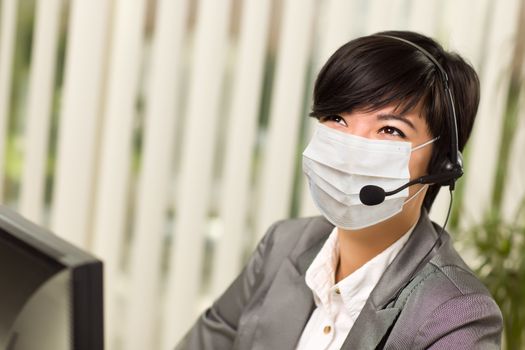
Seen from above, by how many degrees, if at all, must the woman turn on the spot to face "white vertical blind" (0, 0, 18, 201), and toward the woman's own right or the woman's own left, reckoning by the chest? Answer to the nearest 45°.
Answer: approximately 90° to the woman's own right

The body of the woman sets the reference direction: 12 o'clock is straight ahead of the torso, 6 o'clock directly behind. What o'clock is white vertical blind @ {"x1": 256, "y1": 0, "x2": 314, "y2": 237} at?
The white vertical blind is roughly at 4 o'clock from the woman.

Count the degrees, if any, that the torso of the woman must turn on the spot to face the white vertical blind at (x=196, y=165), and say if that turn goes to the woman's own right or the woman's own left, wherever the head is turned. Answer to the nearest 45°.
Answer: approximately 90° to the woman's own right

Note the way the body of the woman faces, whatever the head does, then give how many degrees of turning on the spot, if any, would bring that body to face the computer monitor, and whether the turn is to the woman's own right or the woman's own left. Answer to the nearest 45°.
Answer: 0° — they already face it

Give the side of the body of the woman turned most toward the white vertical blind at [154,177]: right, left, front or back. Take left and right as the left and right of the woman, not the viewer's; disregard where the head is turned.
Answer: right

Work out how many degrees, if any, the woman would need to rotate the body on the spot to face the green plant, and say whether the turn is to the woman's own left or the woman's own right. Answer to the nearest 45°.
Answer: approximately 180°

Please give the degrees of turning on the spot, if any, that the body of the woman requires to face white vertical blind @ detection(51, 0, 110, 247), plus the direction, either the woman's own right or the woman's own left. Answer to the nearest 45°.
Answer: approximately 90° to the woman's own right

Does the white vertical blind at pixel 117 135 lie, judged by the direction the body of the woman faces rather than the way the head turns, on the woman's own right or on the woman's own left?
on the woman's own right

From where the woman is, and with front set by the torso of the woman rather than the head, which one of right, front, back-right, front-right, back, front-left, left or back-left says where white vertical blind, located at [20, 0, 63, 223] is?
right

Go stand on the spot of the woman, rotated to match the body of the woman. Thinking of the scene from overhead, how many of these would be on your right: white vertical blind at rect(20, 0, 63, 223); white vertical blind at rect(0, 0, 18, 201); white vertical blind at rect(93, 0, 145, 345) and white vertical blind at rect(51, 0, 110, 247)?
4

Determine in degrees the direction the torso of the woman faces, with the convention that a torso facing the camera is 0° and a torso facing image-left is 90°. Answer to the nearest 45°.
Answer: approximately 45°

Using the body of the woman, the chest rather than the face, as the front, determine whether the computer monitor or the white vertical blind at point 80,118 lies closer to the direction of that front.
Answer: the computer monitor
